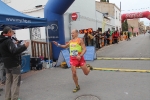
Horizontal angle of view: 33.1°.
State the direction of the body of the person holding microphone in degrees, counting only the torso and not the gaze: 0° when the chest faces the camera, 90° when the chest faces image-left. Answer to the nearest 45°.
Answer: approximately 225°

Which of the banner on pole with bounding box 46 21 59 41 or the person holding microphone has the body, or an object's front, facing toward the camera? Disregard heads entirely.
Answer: the banner on pole

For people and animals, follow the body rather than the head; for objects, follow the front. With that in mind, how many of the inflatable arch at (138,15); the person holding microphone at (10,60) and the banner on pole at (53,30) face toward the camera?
2

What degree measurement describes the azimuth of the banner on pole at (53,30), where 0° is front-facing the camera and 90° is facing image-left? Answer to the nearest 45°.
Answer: approximately 0°

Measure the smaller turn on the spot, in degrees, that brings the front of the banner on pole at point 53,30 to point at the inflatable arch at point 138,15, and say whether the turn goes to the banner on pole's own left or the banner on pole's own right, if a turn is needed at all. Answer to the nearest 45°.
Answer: approximately 135° to the banner on pole's own left

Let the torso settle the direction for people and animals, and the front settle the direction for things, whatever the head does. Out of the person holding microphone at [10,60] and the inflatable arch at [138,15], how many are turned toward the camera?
1

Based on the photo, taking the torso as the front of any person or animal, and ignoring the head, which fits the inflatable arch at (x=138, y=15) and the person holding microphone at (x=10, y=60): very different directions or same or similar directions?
very different directions

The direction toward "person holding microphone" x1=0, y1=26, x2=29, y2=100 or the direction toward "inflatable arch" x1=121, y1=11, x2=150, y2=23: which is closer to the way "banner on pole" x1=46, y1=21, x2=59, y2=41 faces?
the person holding microphone

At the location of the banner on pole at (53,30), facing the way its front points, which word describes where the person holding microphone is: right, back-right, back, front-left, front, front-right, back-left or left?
front

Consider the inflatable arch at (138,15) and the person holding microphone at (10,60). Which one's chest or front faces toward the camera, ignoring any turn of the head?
the inflatable arch

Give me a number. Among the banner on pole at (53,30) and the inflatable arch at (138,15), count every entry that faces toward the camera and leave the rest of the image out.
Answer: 2

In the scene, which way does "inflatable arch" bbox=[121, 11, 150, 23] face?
toward the camera

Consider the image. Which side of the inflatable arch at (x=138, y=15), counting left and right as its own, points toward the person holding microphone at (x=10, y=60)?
front

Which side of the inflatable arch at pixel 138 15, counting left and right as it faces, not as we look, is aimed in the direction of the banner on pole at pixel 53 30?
front
